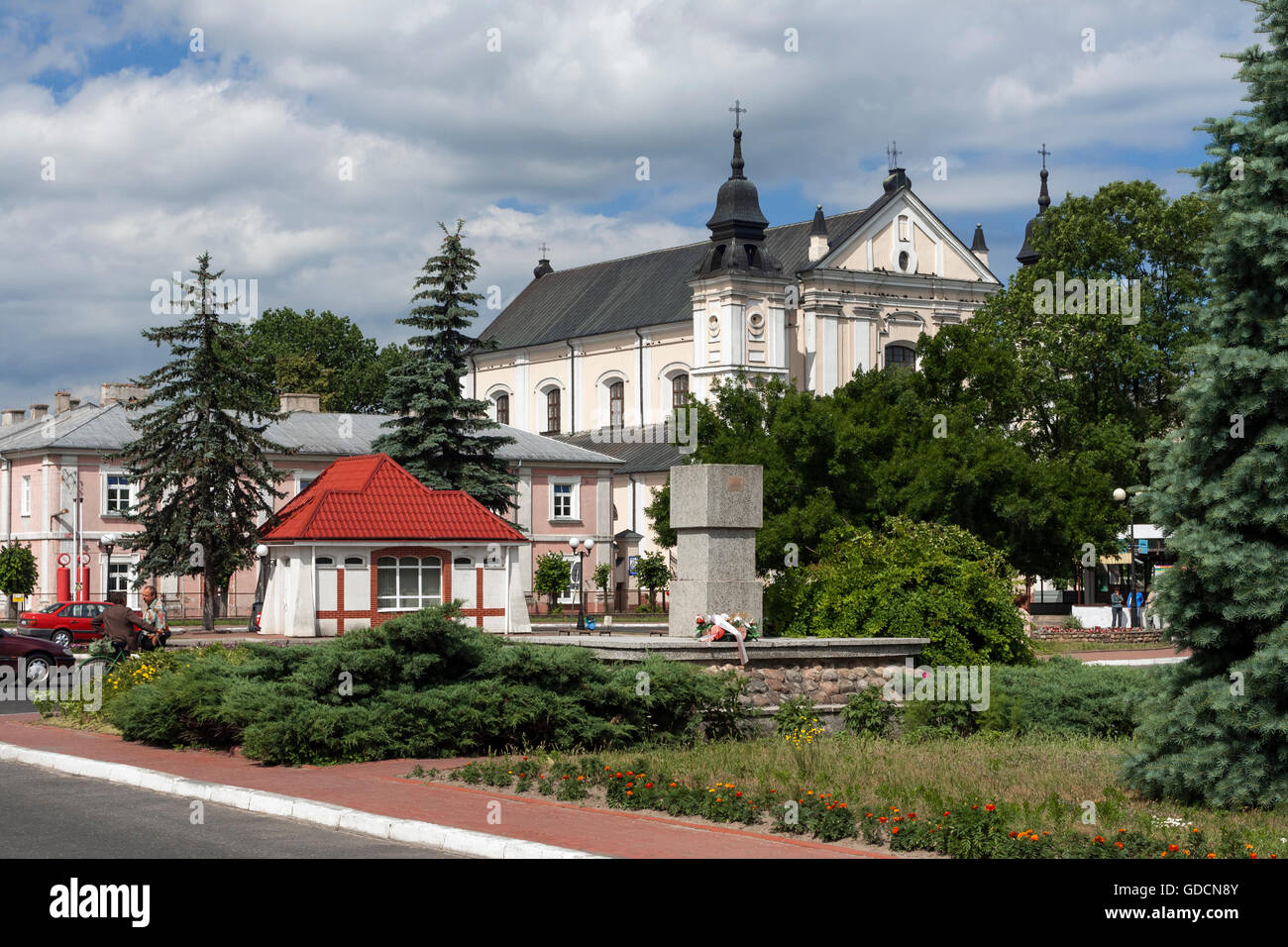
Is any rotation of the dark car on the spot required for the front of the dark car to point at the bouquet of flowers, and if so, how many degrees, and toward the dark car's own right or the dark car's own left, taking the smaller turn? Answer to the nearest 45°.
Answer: approximately 45° to the dark car's own right

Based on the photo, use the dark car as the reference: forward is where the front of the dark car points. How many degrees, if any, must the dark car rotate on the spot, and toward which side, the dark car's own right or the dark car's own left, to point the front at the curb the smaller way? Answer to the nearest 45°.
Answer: approximately 90° to the dark car's own right

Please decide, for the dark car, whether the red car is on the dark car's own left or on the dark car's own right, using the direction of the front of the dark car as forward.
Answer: on the dark car's own left

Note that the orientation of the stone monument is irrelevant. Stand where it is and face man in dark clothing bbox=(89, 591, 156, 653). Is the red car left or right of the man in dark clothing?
right

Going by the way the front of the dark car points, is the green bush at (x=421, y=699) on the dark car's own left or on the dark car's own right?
on the dark car's own right

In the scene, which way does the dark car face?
to the viewer's right

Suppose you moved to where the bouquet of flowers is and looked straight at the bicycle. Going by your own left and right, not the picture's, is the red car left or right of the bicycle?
right

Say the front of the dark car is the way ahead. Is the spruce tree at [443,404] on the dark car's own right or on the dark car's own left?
on the dark car's own left
